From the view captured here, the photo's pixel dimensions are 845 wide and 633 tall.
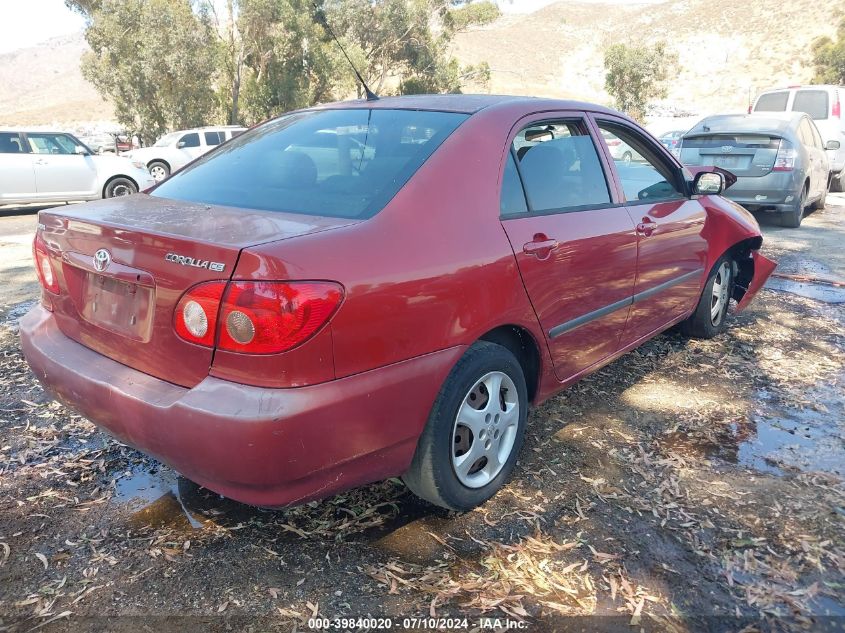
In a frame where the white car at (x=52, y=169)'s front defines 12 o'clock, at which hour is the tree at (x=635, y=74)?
The tree is roughly at 11 o'clock from the white car.

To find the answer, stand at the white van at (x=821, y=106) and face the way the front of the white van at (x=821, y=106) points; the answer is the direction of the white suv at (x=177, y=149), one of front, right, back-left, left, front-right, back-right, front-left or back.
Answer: back-left

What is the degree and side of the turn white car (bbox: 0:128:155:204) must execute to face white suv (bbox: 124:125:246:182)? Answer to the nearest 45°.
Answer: approximately 45° to its left

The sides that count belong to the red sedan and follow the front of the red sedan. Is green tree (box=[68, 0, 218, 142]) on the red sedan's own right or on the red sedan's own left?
on the red sedan's own left

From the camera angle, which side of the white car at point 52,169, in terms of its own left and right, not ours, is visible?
right

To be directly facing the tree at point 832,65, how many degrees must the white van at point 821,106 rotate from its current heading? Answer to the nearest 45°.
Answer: approximately 45° to its left

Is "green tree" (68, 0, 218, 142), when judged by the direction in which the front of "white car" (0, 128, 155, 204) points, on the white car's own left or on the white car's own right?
on the white car's own left

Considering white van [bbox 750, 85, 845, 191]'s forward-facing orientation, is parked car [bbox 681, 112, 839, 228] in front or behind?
behind

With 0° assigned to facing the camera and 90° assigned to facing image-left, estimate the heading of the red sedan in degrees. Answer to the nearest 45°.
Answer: approximately 225°

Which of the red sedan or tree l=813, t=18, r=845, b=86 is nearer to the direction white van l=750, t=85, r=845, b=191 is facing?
the tree

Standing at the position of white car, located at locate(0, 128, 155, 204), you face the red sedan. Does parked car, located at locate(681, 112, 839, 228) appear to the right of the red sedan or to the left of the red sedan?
left

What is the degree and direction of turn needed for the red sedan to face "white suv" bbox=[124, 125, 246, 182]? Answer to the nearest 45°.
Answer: approximately 45° to its left
